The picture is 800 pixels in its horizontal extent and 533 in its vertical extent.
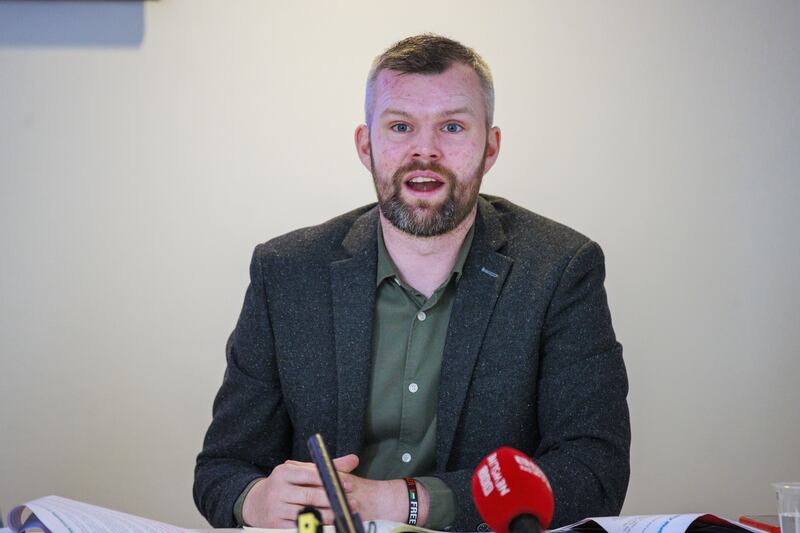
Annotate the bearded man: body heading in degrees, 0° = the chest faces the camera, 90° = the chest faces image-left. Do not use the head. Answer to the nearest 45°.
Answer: approximately 0°

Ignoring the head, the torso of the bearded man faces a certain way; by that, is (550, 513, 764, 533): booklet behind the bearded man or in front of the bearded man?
in front

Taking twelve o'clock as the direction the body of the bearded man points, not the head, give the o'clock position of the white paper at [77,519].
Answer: The white paper is roughly at 1 o'clock from the bearded man.

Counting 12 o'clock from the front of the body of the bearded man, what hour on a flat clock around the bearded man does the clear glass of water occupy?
The clear glass of water is roughly at 11 o'clock from the bearded man.
